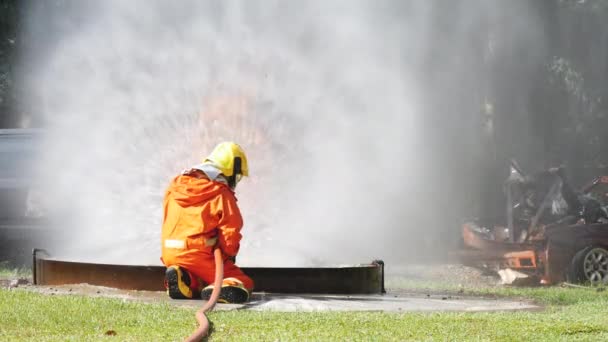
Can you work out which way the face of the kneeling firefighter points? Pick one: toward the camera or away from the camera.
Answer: away from the camera

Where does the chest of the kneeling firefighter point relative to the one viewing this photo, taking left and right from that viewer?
facing away from the viewer and to the right of the viewer

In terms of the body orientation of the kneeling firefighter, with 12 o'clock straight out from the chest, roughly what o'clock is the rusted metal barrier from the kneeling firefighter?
The rusted metal barrier is roughly at 12 o'clock from the kneeling firefighter.
